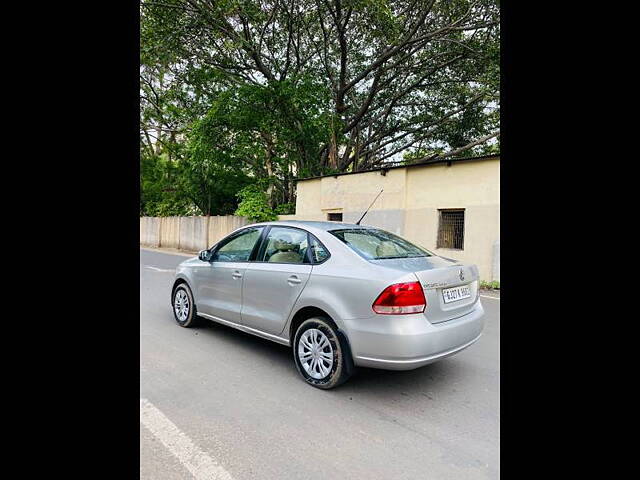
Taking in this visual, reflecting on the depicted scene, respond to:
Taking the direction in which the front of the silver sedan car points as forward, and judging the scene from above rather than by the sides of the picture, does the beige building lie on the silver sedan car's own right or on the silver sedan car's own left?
on the silver sedan car's own right

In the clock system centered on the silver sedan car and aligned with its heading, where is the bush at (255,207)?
The bush is roughly at 1 o'clock from the silver sedan car.

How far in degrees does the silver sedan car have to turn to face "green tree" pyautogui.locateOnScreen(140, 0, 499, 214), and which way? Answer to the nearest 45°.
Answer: approximately 45° to its right

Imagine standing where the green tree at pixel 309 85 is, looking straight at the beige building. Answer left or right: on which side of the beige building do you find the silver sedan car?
right

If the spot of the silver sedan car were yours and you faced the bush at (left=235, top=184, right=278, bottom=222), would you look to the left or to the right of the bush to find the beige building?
right

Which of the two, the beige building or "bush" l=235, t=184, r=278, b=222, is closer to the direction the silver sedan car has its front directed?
the bush

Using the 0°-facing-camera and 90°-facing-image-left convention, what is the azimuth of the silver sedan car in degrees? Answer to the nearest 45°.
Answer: approximately 135°
